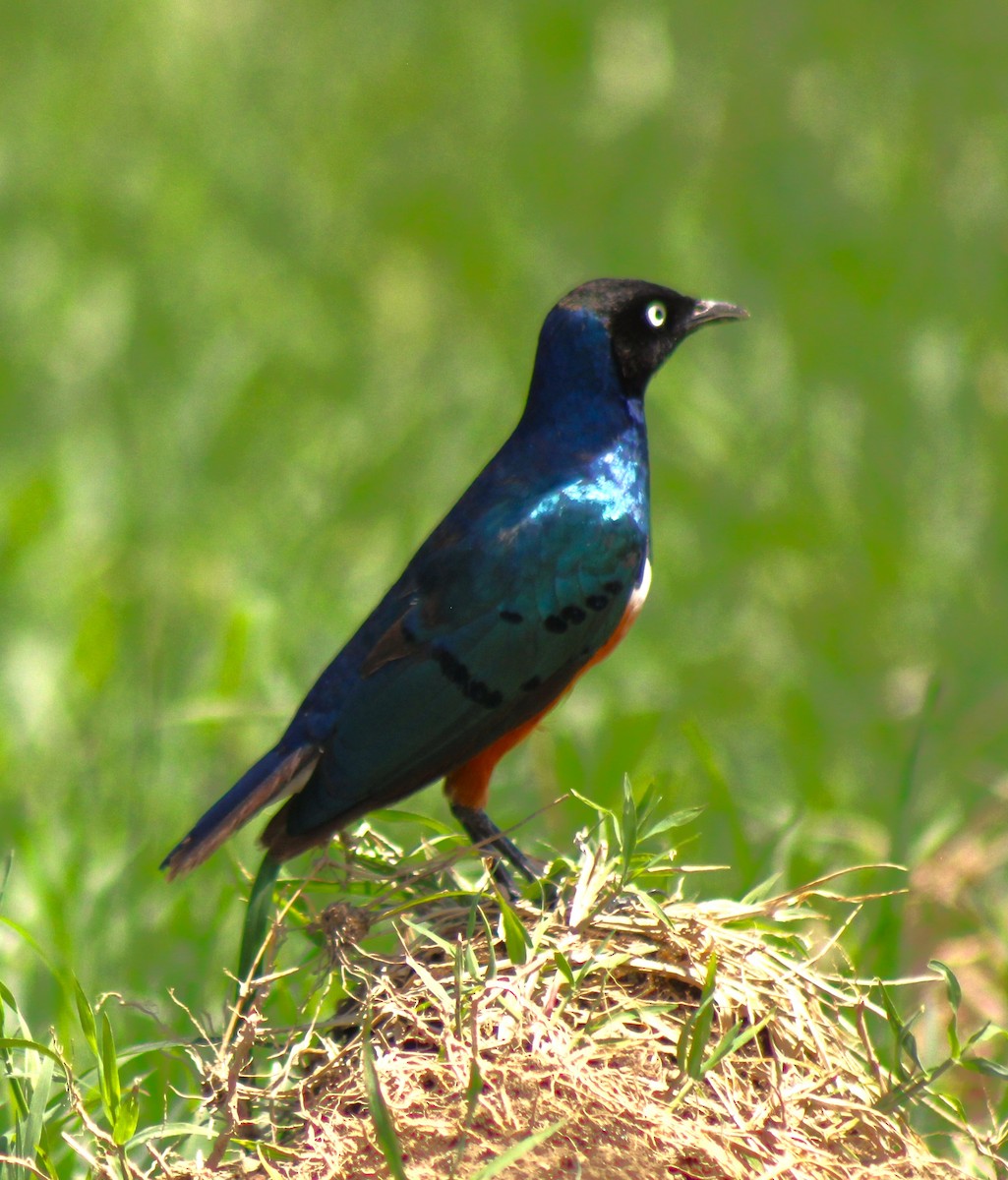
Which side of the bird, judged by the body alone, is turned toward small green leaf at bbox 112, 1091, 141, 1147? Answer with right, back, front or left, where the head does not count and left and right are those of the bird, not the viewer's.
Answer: right

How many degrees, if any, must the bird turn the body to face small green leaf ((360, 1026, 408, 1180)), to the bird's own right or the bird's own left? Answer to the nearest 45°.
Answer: approximately 90° to the bird's own right

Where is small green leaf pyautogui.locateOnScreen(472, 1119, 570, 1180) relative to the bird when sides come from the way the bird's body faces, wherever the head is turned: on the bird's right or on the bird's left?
on the bird's right

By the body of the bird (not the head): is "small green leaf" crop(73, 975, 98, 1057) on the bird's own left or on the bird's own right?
on the bird's own right

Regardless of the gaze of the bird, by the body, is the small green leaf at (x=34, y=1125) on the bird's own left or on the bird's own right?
on the bird's own right

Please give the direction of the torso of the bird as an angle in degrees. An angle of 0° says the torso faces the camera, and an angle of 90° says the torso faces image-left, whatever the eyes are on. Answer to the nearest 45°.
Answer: approximately 270°
